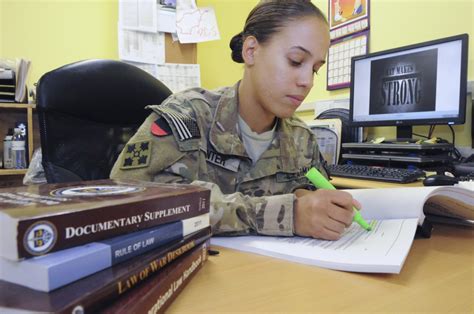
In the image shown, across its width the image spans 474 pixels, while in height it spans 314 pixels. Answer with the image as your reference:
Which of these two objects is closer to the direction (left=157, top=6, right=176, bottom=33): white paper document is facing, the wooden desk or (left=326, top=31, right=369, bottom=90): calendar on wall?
the wooden desk

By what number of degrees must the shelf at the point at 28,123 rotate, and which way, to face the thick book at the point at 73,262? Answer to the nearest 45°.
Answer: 0° — it already faces it

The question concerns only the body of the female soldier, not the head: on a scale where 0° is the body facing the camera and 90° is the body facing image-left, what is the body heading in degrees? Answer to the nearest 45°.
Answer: approximately 315°

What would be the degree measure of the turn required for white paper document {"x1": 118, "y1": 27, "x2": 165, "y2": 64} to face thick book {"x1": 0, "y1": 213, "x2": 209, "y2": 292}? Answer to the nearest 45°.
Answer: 0° — it already faces it

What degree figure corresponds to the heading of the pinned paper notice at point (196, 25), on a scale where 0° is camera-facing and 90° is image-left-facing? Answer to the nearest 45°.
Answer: approximately 0°

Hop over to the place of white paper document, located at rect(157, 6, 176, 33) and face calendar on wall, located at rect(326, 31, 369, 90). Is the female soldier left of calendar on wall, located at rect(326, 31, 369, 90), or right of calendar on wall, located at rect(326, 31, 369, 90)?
right
